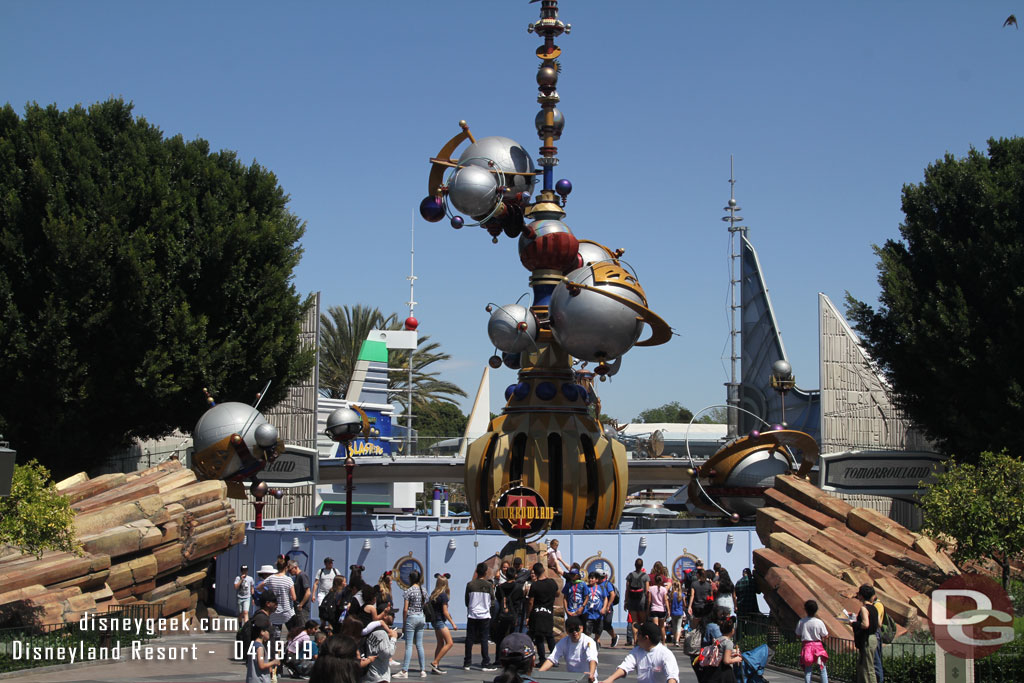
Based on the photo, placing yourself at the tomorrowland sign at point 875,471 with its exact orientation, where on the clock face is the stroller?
The stroller is roughly at 12 o'clock from the tomorrowland sign.

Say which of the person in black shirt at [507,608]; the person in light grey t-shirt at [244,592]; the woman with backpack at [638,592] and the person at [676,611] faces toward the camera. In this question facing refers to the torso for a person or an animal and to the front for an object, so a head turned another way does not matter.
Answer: the person in light grey t-shirt

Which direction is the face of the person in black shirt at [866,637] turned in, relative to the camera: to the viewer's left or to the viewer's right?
to the viewer's left

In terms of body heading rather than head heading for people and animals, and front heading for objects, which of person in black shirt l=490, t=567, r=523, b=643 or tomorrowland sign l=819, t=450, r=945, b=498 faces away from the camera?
the person in black shirt

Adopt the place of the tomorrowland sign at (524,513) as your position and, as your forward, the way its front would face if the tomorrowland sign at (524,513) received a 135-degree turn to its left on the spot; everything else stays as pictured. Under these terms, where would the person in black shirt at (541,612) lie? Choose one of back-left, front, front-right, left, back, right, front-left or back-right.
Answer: back-right

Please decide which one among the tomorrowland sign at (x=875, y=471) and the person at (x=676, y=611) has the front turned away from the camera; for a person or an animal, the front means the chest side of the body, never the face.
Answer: the person

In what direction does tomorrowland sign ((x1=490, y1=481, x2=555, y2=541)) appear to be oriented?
toward the camera

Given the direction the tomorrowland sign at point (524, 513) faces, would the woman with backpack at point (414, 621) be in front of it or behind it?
in front

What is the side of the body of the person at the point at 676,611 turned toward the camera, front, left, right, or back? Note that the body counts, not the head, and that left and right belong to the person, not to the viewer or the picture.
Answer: back

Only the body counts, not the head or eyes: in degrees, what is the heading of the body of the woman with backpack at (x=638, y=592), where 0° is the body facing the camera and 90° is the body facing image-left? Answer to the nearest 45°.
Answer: approximately 180°

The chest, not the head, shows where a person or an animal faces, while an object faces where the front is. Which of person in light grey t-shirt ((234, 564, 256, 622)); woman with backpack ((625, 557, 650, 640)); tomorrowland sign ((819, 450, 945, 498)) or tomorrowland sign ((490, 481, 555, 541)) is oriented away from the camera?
the woman with backpack

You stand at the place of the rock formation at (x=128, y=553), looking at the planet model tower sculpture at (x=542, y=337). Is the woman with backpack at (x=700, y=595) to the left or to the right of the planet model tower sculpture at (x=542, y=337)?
right

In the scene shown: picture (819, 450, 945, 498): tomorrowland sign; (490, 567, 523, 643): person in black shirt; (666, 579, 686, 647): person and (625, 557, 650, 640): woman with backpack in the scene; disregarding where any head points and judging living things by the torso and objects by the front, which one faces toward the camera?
the tomorrowland sign

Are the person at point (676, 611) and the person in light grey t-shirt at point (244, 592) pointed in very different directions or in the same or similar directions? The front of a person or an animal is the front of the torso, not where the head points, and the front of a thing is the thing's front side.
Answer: very different directions
